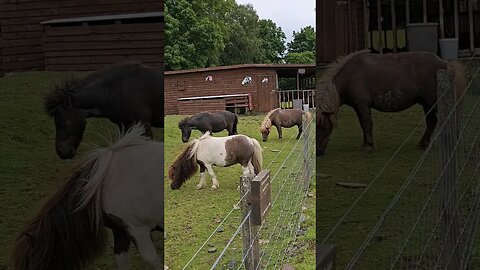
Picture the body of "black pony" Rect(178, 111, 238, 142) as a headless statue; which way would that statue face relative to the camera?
to the viewer's left

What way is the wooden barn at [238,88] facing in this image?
toward the camera

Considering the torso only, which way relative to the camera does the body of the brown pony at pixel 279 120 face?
to the viewer's left

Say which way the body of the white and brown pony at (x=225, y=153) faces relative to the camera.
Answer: to the viewer's left
